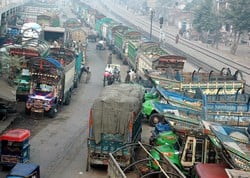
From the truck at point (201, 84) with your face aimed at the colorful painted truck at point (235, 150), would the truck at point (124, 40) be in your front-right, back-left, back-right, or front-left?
back-right

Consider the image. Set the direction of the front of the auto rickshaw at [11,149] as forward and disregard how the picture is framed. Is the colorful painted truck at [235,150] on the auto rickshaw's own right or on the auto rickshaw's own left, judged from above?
on the auto rickshaw's own left

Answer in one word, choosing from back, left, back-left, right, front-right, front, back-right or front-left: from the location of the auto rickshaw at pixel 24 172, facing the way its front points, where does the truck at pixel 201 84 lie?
back

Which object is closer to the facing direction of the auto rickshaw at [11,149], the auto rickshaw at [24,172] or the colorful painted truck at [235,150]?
the auto rickshaw at [24,172]

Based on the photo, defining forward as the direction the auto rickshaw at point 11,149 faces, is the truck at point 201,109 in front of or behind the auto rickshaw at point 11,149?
behind

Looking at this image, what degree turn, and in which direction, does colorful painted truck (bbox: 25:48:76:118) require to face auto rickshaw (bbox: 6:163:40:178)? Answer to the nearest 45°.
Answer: approximately 45° to its left

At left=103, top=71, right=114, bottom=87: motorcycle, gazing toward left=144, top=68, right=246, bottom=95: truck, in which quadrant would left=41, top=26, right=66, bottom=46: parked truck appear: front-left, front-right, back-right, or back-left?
back-left

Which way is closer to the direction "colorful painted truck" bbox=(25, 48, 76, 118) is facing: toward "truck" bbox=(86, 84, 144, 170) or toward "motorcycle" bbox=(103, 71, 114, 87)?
the truck
